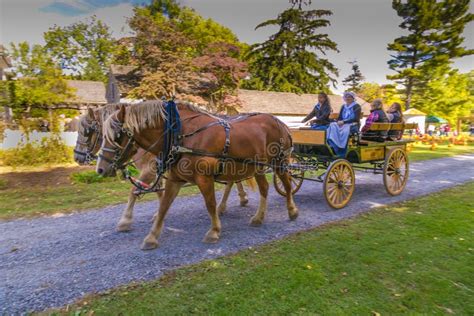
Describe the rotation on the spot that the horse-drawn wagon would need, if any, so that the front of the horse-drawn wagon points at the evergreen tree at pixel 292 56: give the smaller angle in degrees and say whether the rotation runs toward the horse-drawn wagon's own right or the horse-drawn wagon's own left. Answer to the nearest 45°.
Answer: approximately 135° to the horse-drawn wagon's own right

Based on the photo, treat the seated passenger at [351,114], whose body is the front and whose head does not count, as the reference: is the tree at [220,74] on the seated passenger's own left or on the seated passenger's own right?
on the seated passenger's own right

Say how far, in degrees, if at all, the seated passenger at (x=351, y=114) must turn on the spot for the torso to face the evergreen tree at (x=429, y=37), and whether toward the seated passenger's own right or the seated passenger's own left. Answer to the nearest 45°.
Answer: approximately 135° to the seated passenger's own right

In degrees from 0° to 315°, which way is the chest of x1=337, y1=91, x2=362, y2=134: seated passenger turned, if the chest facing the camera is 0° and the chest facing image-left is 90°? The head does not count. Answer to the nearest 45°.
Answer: approximately 45°

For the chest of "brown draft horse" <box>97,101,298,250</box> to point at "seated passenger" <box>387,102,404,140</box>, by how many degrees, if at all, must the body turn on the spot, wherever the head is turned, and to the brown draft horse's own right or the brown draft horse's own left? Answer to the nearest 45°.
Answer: approximately 180°

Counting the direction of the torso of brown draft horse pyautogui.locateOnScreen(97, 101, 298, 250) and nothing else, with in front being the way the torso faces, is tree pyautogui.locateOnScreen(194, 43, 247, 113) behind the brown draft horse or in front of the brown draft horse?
behind

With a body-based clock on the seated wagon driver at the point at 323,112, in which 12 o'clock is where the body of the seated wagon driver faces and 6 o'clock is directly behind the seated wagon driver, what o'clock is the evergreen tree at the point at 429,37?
The evergreen tree is roughly at 5 o'clock from the seated wagon driver.

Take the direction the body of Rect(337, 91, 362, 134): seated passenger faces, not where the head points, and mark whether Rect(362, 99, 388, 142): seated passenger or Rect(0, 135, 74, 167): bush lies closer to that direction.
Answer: the bush

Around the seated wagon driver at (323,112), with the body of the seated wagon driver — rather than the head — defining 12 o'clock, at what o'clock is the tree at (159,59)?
The tree is roughly at 3 o'clock from the seated wagon driver.

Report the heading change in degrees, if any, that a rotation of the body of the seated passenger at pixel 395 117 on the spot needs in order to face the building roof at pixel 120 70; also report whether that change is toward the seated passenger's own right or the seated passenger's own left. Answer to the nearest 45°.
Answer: approximately 45° to the seated passenger's own right

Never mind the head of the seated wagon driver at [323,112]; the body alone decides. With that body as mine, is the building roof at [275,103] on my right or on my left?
on my right

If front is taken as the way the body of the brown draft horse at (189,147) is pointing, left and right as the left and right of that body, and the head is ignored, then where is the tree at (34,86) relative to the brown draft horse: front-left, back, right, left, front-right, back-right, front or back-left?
right
